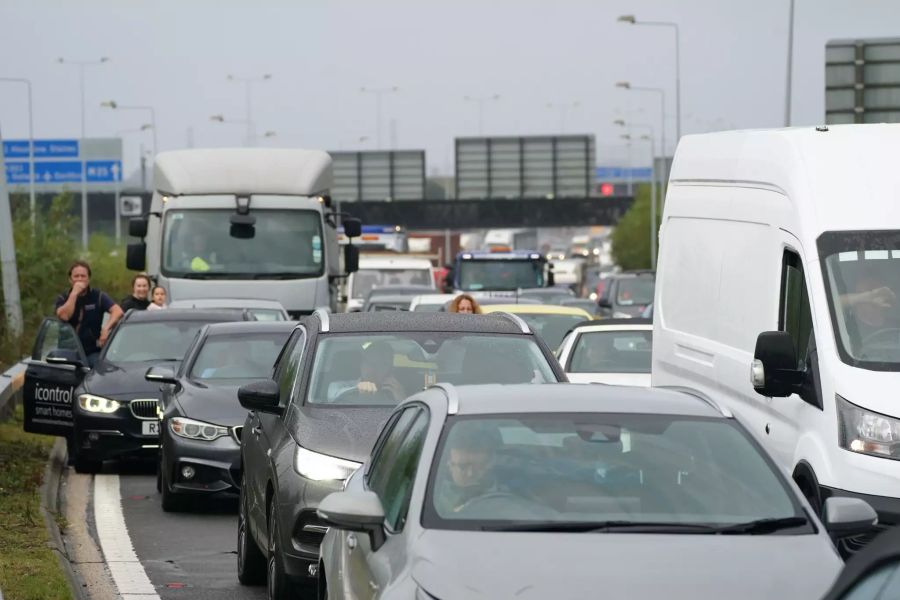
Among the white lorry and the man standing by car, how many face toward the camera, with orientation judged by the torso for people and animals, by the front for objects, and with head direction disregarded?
2

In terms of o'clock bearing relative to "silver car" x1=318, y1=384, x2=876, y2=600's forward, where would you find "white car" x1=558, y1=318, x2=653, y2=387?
The white car is roughly at 6 o'clock from the silver car.

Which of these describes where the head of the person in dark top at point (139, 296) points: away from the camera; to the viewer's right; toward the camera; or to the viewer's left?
toward the camera

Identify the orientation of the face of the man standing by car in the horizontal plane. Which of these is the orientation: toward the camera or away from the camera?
toward the camera

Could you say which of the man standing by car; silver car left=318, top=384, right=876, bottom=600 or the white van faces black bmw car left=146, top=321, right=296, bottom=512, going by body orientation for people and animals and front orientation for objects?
the man standing by car

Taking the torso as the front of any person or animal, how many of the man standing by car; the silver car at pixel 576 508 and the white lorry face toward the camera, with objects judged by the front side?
3

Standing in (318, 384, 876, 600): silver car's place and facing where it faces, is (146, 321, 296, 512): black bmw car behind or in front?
behind

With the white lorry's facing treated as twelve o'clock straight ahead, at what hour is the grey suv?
The grey suv is roughly at 12 o'clock from the white lorry.

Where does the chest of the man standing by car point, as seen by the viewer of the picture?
toward the camera

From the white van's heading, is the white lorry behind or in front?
behind

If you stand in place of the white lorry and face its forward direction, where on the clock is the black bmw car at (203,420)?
The black bmw car is roughly at 12 o'clock from the white lorry.

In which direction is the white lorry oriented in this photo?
toward the camera
